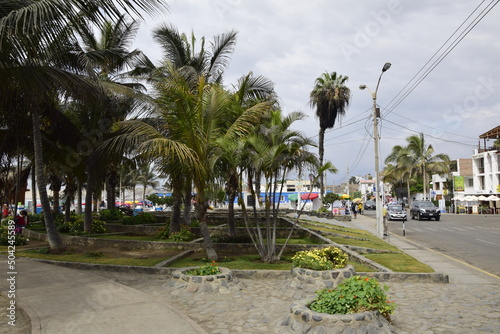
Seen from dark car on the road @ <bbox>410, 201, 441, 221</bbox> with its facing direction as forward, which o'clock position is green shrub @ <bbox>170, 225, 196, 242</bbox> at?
The green shrub is roughly at 2 o'clock from the dark car on the road.

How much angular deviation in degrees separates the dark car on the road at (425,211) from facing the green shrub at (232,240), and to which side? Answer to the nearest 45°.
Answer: approximately 45° to its right

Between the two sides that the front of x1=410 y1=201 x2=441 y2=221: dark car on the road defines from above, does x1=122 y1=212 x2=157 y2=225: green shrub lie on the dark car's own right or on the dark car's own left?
on the dark car's own right

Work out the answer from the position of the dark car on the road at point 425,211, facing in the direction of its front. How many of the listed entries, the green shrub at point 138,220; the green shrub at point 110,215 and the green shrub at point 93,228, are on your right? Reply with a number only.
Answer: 3

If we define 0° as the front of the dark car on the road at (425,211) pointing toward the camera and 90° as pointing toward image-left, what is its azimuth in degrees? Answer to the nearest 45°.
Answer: approximately 315°

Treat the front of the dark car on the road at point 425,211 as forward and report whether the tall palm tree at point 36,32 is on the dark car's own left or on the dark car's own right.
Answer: on the dark car's own right

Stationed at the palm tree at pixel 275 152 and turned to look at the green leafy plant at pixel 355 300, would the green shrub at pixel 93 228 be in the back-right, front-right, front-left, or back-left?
back-right

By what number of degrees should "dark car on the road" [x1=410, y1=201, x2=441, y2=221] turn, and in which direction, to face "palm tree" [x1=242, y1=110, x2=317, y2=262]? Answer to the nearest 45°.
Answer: approximately 45° to its right

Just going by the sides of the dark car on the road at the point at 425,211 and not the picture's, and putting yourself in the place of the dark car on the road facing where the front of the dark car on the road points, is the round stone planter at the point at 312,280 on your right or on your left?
on your right

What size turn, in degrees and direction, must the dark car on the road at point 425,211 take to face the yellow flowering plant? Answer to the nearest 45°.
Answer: approximately 45° to its right

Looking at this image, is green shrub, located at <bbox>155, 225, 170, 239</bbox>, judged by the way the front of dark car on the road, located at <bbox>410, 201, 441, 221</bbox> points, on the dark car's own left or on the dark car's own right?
on the dark car's own right

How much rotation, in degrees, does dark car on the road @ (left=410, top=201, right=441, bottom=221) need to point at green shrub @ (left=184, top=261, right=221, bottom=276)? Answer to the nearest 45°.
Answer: approximately 45° to its right
